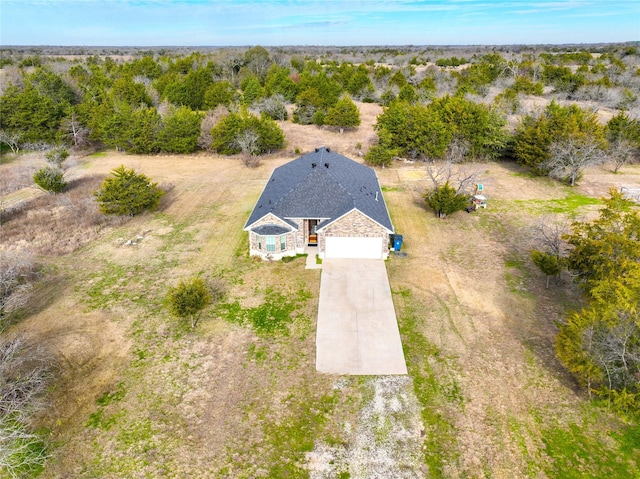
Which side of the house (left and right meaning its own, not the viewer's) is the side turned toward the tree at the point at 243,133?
back

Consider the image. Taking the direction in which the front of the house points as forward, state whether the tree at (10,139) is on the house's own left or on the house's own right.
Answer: on the house's own right

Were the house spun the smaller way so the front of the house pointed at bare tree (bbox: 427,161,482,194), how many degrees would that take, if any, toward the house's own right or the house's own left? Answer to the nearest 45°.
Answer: approximately 135° to the house's own left

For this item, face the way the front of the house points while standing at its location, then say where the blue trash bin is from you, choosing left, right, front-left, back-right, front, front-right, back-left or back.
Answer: left

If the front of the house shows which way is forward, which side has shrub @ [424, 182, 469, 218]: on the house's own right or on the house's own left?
on the house's own left

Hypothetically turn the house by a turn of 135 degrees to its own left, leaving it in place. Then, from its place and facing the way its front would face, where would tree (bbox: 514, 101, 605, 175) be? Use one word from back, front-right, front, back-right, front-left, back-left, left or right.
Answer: front

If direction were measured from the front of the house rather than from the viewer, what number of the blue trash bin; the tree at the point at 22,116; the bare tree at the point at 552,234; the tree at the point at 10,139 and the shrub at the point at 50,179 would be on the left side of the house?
2

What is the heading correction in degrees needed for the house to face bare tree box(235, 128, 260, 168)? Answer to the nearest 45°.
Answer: approximately 180°

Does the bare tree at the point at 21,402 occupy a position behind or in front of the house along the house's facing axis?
in front

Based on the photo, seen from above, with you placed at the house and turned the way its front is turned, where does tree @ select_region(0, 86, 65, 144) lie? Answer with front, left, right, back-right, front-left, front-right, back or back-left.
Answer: back-right

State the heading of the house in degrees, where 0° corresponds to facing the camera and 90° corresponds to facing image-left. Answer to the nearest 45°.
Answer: approximately 0°

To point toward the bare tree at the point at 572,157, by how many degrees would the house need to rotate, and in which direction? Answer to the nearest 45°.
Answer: approximately 135° to its left

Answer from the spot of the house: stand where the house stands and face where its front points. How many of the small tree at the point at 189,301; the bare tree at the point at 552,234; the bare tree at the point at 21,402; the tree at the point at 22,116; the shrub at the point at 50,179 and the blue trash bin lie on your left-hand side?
2

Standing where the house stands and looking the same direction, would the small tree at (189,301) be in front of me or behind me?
in front

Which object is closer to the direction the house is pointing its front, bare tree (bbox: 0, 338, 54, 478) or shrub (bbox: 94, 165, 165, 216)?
the bare tree
